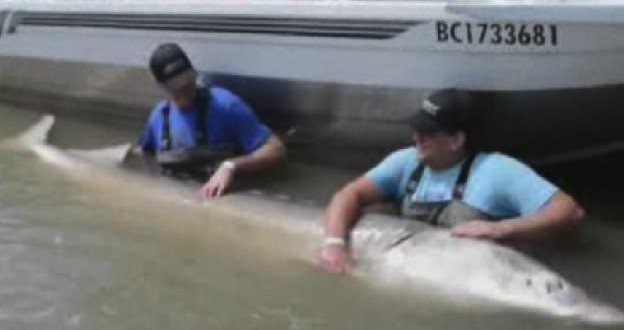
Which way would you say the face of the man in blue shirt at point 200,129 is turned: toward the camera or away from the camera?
toward the camera

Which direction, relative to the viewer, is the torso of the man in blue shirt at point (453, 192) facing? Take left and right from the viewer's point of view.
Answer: facing the viewer and to the left of the viewer

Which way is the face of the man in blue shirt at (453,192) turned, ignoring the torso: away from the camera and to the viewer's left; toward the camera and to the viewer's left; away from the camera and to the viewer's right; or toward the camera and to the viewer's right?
toward the camera and to the viewer's left

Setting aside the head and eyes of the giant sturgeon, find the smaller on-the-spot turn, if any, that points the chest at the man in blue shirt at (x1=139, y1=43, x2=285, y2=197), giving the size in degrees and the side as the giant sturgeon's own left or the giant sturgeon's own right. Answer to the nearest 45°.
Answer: approximately 180°

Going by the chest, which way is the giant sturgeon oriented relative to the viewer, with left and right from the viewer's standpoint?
facing the viewer and to the right of the viewer

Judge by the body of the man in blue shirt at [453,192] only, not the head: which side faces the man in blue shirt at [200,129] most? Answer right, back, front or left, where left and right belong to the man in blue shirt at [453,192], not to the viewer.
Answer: right
